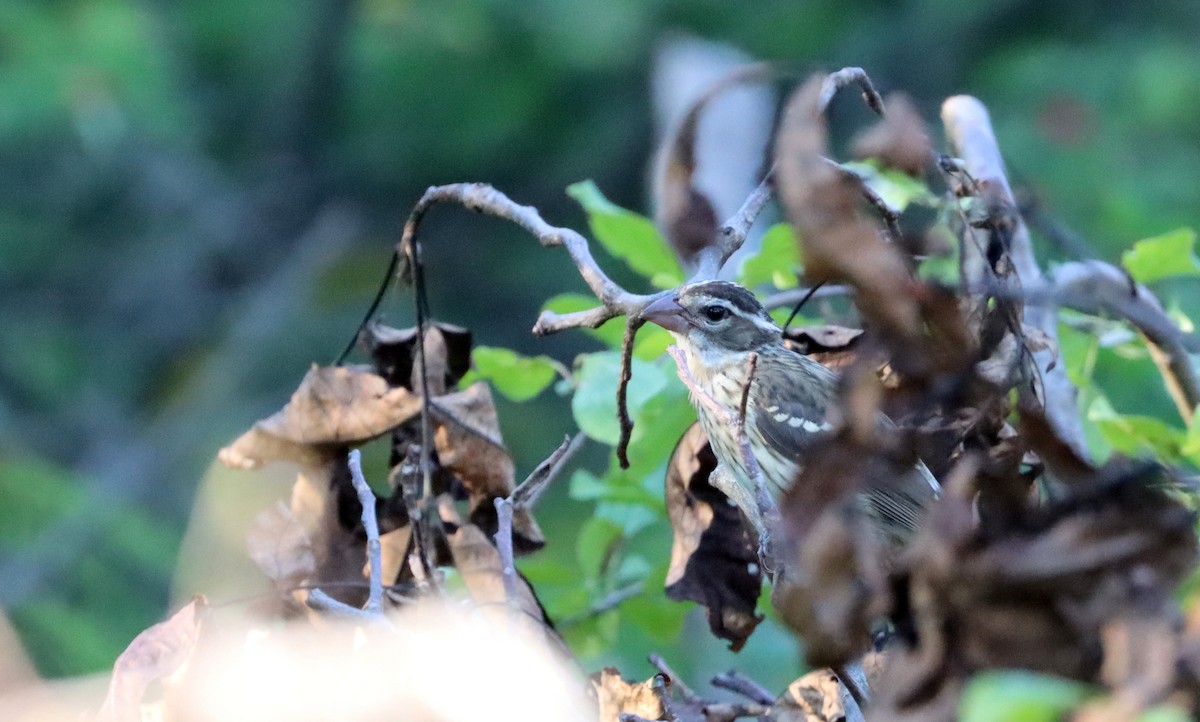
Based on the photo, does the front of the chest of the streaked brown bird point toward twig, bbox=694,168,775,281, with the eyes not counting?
no

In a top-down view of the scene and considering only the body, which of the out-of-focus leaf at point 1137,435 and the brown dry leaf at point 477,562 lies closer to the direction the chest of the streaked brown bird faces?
the brown dry leaf

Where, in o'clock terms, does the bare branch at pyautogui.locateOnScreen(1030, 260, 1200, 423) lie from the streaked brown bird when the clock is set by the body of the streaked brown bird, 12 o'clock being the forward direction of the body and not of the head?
The bare branch is roughly at 7 o'clock from the streaked brown bird.

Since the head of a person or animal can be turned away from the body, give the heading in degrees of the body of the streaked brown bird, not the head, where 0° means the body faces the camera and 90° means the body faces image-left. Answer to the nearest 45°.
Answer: approximately 90°

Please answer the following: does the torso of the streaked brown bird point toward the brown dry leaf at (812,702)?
no

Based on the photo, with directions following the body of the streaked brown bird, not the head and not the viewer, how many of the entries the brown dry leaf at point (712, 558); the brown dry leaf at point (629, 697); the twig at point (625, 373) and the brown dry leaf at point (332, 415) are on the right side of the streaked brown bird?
0

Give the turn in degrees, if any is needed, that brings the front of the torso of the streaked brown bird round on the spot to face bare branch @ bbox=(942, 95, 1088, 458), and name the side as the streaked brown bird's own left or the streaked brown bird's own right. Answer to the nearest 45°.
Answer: approximately 135° to the streaked brown bird's own left

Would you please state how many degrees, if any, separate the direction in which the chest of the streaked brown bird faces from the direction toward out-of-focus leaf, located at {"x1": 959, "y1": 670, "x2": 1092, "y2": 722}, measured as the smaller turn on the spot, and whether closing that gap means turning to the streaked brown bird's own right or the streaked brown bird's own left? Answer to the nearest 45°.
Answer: approximately 90° to the streaked brown bird's own left

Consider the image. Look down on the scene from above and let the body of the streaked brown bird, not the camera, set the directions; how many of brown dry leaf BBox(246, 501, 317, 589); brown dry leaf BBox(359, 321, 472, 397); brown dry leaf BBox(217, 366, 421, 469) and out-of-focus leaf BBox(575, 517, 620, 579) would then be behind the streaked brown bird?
0
